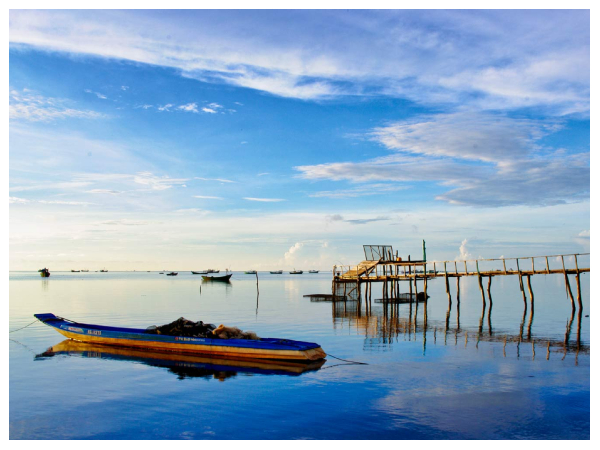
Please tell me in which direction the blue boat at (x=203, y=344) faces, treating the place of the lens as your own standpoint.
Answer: facing away from the viewer and to the left of the viewer
